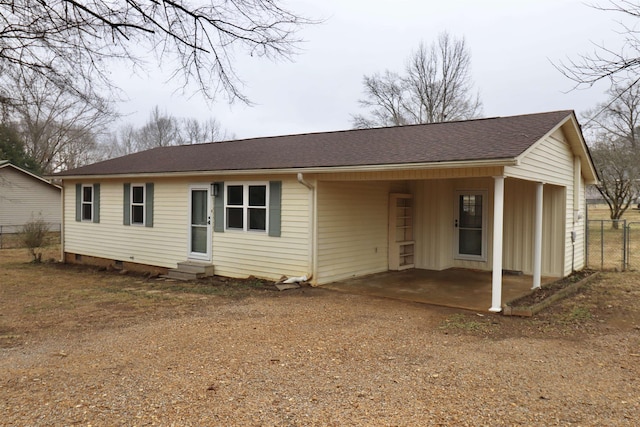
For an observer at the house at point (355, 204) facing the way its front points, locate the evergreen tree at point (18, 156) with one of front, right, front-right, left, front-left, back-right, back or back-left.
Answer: right

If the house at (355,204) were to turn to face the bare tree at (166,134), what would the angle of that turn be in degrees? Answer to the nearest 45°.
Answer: approximately 90° to its right

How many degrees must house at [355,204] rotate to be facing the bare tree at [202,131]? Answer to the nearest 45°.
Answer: approximately 135° to its right

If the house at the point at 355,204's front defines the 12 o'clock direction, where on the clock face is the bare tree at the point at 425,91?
The bare tree is roughly at 5 o'clock from the house.

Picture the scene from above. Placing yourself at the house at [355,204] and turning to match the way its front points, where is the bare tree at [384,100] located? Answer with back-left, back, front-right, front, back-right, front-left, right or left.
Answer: back-right

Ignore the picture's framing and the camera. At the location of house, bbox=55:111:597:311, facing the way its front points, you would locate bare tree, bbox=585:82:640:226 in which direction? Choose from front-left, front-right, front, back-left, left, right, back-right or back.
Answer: back

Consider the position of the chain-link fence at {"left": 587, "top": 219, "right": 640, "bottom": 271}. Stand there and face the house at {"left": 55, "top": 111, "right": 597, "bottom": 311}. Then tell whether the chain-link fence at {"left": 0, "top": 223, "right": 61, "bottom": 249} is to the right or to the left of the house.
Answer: right

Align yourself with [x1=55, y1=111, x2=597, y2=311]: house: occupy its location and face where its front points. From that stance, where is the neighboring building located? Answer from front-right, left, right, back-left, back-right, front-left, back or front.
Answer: right

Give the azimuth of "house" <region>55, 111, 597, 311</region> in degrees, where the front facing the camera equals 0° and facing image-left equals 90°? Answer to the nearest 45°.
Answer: approximately 45°

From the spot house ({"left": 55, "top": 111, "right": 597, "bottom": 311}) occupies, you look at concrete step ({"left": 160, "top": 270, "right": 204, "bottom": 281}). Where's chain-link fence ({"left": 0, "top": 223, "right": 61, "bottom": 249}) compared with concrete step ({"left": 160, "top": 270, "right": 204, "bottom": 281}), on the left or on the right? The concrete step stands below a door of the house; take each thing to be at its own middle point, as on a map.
right
